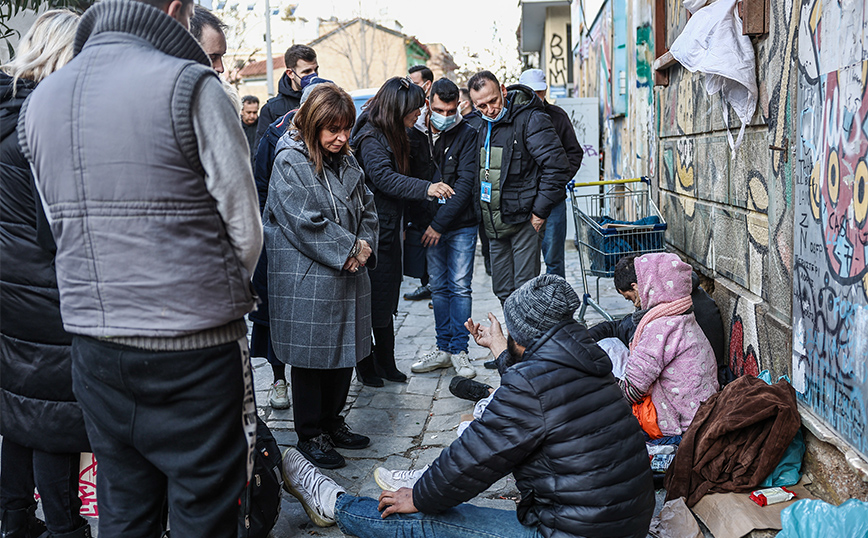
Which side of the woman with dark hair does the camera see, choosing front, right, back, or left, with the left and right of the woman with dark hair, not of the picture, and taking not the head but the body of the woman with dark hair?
right

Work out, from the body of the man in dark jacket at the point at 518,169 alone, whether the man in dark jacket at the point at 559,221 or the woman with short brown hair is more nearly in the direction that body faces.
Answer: the woman with short brown hair

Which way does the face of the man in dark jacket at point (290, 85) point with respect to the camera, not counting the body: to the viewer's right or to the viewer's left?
to the viewer's right

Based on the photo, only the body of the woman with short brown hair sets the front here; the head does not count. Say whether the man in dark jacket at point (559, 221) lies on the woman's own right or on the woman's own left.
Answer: on the woman's own left

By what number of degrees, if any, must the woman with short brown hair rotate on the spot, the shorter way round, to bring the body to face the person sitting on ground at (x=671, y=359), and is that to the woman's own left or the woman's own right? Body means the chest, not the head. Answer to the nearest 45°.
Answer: approximately 45° to the woman's own left
